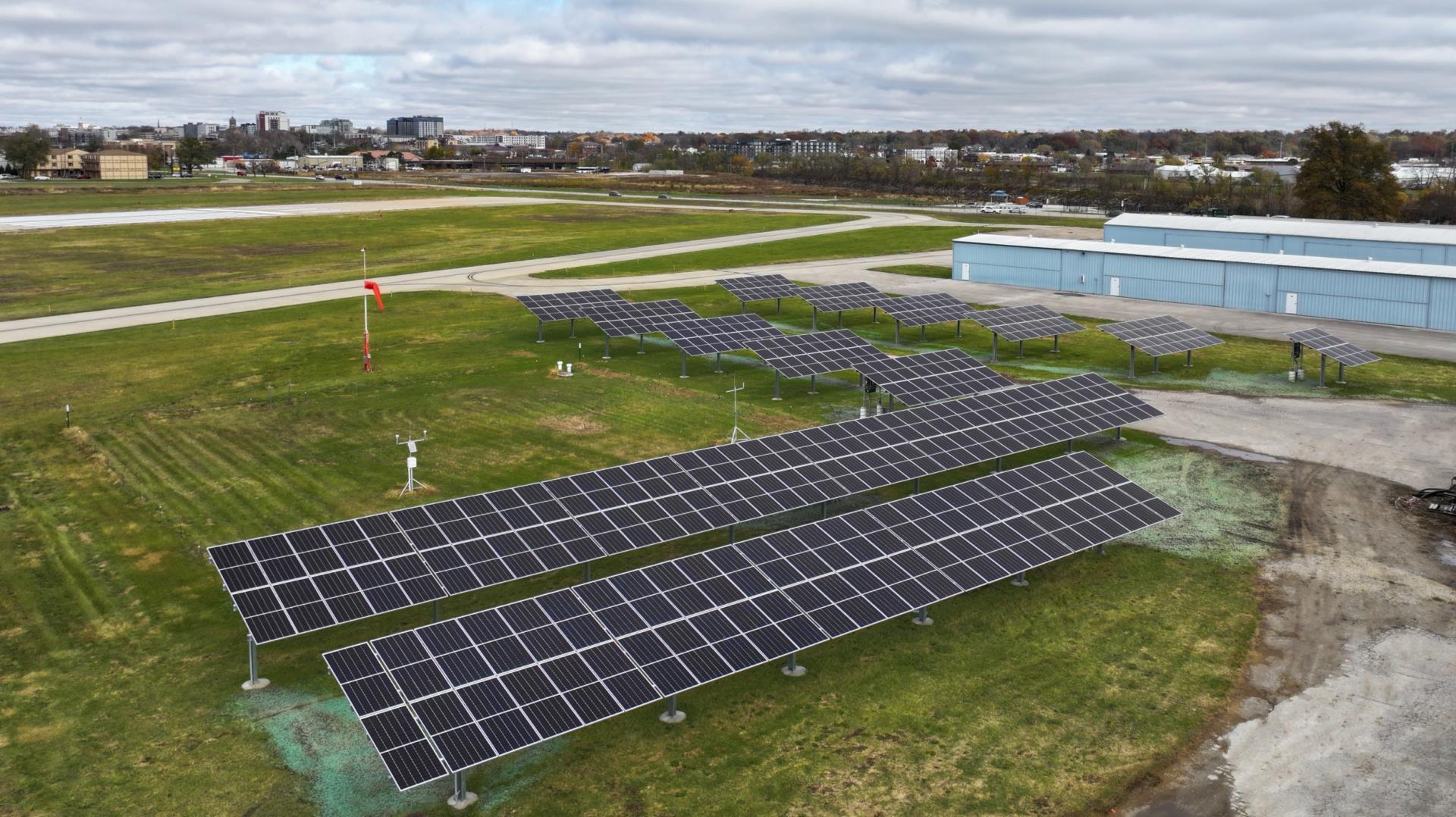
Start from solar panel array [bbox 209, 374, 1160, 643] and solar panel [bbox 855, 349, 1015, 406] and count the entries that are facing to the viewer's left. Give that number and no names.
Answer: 0

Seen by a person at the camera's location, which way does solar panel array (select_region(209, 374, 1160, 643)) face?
facing the viewer and to the right of the viewer

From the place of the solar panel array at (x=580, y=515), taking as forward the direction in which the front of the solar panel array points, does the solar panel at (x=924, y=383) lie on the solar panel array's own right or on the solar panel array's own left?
on the solar panel array's own left

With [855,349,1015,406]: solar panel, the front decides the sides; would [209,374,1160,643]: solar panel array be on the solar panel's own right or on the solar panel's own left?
on the solar panel's own right
